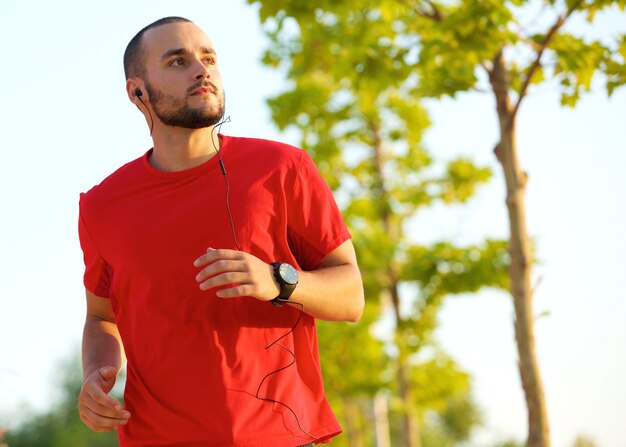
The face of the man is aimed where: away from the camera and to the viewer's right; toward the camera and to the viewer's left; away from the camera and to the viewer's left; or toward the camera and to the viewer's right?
toward the camera and to the viewer's right

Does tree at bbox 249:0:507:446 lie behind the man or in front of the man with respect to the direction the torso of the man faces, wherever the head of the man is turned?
behind

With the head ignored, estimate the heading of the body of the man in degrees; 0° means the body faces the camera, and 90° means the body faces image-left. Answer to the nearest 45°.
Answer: approximately 0°
